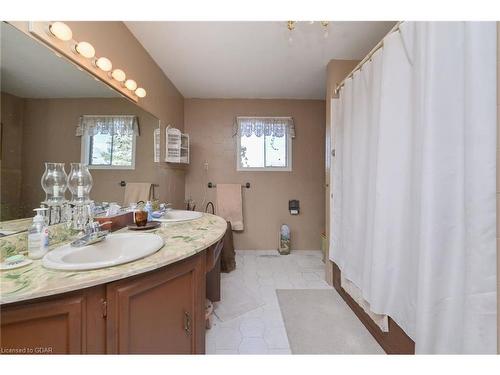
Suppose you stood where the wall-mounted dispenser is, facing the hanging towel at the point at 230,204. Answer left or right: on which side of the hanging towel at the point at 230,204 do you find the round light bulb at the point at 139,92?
left

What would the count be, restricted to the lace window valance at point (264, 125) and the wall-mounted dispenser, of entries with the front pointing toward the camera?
2

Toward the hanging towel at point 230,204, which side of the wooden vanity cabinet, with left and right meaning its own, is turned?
left

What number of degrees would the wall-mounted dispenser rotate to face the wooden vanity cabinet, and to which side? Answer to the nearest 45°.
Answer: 0° — it already faces it

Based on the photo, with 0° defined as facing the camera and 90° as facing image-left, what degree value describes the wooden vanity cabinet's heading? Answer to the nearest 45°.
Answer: approximately 315°

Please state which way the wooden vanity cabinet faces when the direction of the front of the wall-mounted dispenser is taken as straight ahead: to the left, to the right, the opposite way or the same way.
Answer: to the left

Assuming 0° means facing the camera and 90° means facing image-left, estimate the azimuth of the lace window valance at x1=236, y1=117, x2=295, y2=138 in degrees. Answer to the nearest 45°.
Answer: approximately 0°

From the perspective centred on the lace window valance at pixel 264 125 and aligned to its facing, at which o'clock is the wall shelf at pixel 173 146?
The wall shelf is roughly at 2 o'clock from the lace window valance.

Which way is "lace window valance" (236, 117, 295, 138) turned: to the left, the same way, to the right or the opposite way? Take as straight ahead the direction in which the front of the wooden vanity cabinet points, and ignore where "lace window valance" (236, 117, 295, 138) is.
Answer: to the right
